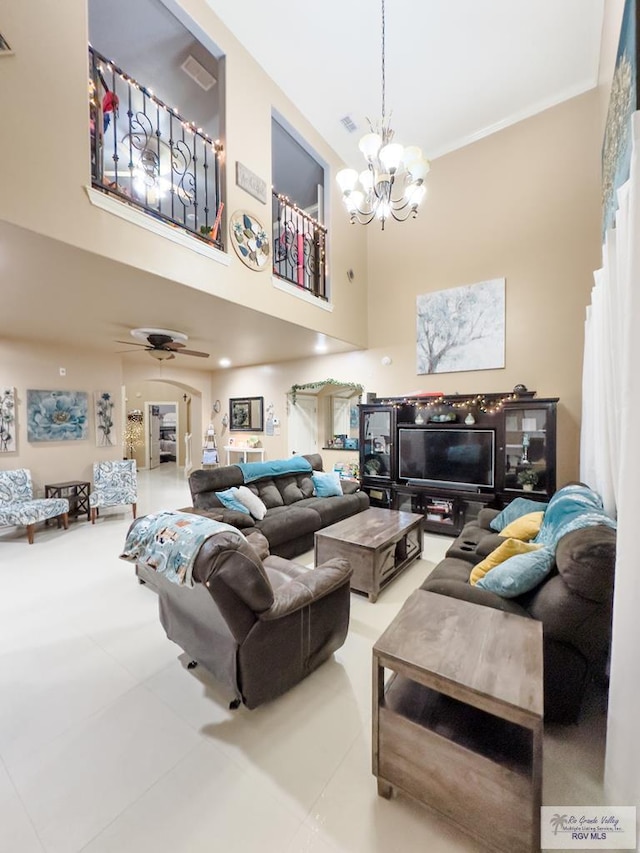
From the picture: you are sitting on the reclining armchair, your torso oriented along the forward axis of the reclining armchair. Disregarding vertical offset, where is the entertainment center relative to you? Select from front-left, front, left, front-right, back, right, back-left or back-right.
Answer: front

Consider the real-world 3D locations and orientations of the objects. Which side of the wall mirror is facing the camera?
front

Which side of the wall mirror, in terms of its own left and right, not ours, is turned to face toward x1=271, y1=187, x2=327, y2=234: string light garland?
front

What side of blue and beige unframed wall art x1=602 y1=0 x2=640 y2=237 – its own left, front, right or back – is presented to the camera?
left

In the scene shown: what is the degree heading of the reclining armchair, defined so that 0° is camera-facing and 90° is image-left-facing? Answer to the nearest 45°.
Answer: approximately 225°

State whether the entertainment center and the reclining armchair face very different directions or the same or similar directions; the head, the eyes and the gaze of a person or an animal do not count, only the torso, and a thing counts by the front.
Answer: very different directions

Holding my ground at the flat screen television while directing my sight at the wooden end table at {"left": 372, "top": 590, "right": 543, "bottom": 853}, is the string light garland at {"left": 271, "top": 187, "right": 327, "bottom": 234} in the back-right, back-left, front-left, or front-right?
front-right

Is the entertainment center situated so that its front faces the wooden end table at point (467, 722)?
yes

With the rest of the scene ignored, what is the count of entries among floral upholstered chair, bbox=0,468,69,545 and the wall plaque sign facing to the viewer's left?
0

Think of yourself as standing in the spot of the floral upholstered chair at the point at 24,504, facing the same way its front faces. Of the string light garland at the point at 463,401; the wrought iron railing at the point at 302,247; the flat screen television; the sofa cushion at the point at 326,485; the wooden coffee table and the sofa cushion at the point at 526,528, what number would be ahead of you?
6

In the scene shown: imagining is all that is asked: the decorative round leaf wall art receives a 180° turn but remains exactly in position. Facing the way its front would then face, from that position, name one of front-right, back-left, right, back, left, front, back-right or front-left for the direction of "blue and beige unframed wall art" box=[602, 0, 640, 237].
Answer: back

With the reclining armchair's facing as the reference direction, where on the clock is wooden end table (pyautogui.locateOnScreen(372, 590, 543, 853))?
The wooden end table is roughly at 3 o'clock from the reclining armchair.

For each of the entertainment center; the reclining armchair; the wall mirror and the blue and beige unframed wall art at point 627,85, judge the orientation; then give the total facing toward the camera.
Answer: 2

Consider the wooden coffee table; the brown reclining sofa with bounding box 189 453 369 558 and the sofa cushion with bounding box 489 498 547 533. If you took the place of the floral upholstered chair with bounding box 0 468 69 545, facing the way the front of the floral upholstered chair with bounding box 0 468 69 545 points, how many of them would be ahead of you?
3

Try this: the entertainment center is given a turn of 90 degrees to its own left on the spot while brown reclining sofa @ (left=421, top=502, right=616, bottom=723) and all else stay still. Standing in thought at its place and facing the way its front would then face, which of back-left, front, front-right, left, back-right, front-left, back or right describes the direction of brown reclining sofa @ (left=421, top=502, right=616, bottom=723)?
right
